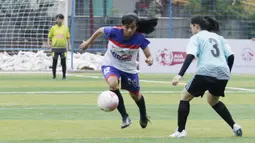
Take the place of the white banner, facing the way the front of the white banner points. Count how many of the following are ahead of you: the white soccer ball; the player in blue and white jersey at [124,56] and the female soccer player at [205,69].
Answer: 3

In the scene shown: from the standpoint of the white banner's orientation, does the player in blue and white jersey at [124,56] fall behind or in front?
in front

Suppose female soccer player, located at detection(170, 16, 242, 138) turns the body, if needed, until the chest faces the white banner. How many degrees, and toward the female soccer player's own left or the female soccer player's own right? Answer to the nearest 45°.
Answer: approximately 45° to the female soccer player's own right

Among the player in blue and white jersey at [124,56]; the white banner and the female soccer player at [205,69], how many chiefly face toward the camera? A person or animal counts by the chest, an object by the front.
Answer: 2

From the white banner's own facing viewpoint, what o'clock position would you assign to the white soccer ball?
The white soccer ball is roughly at 12 o'clock from the white banner.

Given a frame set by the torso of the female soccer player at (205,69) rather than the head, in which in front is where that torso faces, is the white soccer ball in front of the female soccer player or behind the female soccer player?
in front

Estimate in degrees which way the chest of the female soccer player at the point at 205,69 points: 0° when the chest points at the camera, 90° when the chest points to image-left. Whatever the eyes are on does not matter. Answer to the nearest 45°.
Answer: approximately 135°

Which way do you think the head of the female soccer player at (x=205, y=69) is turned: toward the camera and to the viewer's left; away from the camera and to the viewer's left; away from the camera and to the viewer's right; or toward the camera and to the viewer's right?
away from the camera and to the viewer's left

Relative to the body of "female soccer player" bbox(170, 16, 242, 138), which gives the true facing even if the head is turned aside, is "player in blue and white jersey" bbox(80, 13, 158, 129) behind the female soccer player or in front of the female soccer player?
in front
